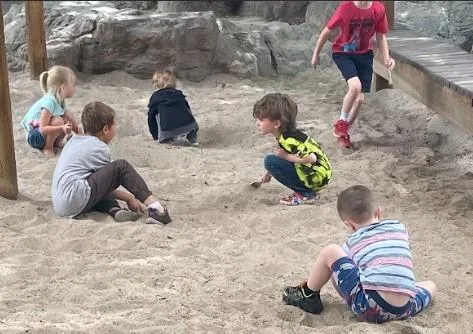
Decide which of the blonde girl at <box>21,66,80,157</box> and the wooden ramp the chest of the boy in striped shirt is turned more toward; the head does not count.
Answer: the blonde girl

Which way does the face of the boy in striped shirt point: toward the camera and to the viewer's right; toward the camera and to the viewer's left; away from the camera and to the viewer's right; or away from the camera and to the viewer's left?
away from the camera and to the viewer's left

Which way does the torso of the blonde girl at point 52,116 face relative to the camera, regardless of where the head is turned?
to the viewer's right

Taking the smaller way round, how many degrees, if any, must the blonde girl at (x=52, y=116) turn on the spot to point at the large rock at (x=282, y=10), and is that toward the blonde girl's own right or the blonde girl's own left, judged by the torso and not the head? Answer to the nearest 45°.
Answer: approximately 45° to the blonde girl's own left

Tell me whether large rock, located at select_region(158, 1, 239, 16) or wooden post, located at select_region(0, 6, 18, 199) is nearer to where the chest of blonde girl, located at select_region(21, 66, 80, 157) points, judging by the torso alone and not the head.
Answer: the large rock

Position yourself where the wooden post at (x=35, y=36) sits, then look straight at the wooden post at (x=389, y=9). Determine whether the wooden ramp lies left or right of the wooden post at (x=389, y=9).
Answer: right

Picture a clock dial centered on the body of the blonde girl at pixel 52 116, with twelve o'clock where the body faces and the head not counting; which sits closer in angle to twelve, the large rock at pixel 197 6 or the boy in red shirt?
the boy in red shirt

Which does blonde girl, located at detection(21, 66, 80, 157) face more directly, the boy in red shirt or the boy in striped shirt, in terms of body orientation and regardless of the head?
the boy in red shirt

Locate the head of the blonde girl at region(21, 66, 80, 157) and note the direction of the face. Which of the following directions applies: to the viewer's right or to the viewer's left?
to the viewer's right

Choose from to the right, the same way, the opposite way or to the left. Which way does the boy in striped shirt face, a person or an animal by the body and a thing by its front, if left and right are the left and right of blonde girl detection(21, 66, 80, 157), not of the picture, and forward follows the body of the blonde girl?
to the left

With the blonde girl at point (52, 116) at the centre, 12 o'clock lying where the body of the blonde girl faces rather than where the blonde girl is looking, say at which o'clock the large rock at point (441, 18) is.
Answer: The large rock is roughly at 11 o'clock from the blonde girl.

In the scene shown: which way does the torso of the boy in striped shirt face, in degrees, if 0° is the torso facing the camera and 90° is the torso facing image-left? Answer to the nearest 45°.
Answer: approximately 135°

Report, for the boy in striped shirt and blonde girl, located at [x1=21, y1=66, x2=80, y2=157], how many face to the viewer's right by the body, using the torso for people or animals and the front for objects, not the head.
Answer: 1

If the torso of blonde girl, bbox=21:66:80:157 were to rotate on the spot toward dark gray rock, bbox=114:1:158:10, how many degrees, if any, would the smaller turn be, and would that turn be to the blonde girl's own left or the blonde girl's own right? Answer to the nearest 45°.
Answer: approximately 90° to the blonde girl's own left

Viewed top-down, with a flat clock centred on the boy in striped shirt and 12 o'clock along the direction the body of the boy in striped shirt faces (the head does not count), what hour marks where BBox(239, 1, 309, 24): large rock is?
The large rock is roughly at 1 o'clock from the boy in striped shirt.
